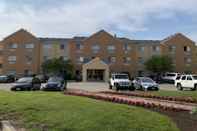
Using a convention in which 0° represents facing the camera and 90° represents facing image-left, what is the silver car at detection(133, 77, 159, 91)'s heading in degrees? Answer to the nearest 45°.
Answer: approximately 315°

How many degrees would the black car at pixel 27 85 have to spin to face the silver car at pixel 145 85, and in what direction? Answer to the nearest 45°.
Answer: approximately 135° to its left

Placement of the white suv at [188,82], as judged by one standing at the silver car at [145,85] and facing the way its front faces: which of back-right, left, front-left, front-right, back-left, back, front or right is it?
front-left

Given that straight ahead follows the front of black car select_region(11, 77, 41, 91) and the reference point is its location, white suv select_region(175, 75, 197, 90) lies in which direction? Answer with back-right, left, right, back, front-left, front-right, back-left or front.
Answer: back-left

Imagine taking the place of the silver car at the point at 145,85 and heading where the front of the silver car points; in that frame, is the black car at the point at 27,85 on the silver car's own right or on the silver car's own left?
on the silver car's own right
